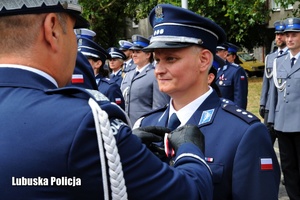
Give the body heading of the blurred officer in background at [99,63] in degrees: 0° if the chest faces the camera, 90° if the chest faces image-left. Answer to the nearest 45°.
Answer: approximately 45°

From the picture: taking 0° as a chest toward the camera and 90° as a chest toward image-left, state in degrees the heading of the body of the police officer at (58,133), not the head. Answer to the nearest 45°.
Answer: approximately 225°

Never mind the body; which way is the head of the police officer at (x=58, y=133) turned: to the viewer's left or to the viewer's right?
to the viewer's right

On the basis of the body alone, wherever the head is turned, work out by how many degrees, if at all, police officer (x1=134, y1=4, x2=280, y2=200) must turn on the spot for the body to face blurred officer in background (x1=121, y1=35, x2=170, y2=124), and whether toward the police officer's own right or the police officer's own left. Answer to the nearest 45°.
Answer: approximately 135° to the police officer's own right

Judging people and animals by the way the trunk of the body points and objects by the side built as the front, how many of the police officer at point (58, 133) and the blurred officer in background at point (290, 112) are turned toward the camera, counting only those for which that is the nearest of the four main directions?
1

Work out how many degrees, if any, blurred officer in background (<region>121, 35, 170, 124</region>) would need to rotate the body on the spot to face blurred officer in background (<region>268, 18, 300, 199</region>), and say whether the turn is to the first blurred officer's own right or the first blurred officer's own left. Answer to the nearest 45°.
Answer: approximately 135° to the first blurred officer's own left

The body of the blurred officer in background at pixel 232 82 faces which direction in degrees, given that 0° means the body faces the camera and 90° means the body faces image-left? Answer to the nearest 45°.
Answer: approximately 45°

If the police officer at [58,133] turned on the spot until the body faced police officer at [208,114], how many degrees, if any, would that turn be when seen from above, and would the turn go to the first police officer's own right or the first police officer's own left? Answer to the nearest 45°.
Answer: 0° — they already face them
